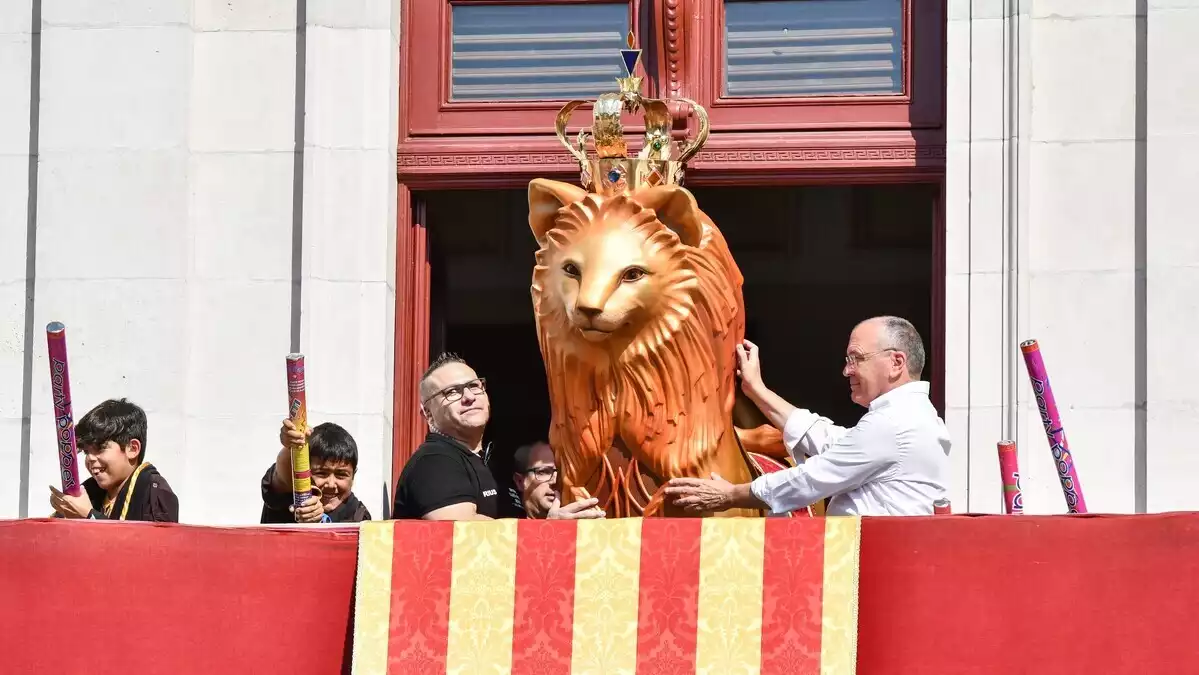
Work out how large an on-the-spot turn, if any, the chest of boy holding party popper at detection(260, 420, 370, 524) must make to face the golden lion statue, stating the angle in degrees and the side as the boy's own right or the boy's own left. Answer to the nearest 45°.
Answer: approximately 45° to the boy's own left

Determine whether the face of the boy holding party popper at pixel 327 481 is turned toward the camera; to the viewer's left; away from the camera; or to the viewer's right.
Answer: toward the camera

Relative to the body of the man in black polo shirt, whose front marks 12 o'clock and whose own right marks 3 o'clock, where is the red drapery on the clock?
The red drapery is roughly at 12 o'clock from the man in black polo shirt.

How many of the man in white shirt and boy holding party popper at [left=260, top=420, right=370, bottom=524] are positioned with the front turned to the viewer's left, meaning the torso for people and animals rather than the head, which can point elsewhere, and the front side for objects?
1

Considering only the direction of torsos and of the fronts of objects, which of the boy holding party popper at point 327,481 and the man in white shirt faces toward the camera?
the boy holding party popper

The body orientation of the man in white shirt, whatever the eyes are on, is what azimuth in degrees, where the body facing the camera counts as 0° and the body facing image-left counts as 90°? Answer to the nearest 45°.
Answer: approximately 90°

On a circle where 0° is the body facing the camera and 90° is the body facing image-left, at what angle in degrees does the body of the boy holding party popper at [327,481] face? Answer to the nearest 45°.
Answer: approximately 0°

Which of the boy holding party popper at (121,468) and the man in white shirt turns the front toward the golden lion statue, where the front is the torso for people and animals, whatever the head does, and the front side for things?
the man in white shirt

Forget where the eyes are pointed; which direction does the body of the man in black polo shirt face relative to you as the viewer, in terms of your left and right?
facing the viewer and to the right of the viewer

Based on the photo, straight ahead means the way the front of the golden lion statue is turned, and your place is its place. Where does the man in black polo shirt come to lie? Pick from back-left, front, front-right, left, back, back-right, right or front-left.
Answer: right

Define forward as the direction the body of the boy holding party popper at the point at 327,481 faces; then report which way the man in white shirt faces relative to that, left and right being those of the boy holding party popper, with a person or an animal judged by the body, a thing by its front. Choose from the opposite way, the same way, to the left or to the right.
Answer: to the right
